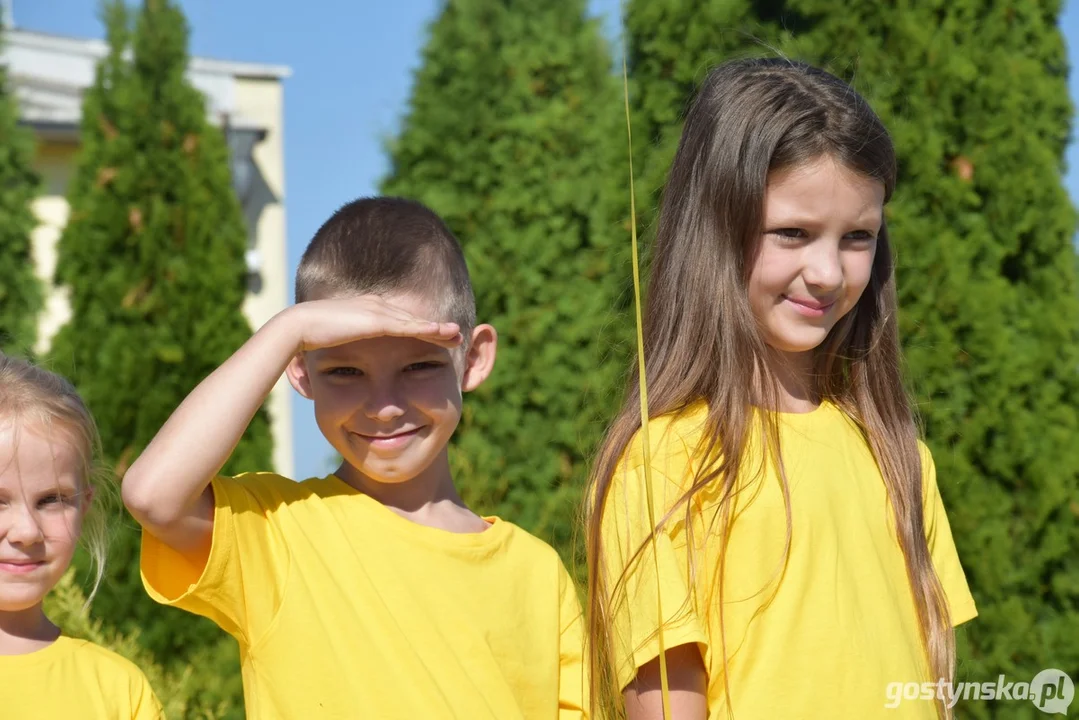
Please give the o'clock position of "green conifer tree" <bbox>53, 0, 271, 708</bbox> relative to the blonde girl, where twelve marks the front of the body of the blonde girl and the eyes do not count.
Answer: The green conifer tree is roughly at 6 o'clock from the blonde girl.

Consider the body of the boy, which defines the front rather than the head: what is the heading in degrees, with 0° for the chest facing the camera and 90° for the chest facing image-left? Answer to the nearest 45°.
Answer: approximately 0°

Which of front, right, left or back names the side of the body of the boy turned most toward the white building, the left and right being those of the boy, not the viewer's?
back

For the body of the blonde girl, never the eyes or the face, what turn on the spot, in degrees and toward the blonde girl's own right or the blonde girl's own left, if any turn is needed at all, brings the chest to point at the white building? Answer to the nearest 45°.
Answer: approximately 180°

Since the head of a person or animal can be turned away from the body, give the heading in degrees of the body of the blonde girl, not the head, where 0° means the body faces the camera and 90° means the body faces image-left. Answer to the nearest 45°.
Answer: approximately 0°

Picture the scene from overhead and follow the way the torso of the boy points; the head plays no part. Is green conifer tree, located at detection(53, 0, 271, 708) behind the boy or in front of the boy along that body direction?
behind

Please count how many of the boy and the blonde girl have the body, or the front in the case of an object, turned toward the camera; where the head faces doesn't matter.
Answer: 2
